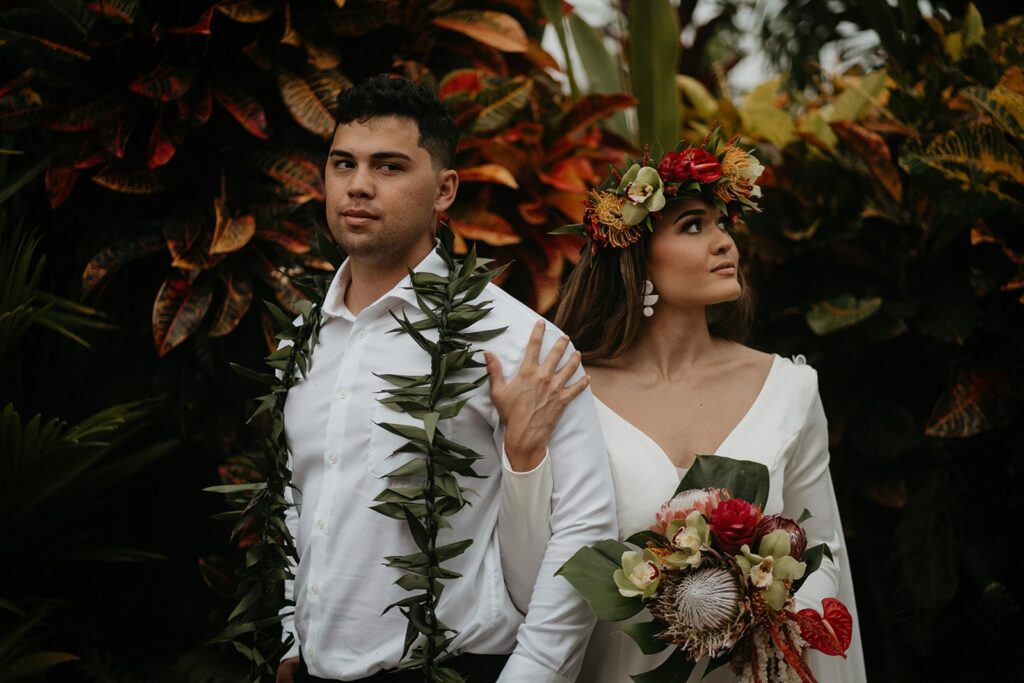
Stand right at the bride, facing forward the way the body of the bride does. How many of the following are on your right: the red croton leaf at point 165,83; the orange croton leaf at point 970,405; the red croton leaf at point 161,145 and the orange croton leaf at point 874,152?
2

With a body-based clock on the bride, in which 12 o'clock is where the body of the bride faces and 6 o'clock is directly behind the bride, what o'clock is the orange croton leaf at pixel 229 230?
The orange croton leaf is roughly at 3 o'clock from the bride.

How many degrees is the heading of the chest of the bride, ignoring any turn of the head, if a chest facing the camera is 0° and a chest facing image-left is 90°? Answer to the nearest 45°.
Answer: approximately 0°

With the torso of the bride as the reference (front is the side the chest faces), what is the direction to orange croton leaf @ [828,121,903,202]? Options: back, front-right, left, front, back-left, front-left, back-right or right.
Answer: back-left

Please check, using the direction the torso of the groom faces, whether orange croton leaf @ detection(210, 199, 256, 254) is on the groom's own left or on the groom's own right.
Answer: on the groom's own right

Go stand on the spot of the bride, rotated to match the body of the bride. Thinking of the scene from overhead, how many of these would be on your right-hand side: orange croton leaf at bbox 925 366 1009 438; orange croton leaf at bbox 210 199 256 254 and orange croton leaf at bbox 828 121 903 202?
1

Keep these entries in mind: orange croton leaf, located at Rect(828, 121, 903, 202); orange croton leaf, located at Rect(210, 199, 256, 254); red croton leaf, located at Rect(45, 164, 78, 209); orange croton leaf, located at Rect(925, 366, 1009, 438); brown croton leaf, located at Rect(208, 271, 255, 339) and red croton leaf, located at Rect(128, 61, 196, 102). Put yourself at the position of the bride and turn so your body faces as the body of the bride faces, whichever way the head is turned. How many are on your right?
4

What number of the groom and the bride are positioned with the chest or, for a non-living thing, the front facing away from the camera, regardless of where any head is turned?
0

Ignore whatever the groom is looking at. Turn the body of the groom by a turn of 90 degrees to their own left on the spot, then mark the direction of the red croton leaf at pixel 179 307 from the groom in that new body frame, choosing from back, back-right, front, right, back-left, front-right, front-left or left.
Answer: back

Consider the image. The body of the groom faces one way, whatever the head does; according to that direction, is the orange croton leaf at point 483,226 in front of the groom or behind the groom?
behind

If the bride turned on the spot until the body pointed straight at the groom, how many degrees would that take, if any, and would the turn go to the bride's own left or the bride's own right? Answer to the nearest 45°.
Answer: approximately 45° to the bride's own right

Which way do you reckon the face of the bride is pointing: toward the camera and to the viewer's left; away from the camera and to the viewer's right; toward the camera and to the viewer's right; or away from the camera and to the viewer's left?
toward the camera and to the viewer's right

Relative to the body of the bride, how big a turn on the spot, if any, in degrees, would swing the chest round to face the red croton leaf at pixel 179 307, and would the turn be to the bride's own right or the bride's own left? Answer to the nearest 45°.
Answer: approximately 90° to the bride's own right

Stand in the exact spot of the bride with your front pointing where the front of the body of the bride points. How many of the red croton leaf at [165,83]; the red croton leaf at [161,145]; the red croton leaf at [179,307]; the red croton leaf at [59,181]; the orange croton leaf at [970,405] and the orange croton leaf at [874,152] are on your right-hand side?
4

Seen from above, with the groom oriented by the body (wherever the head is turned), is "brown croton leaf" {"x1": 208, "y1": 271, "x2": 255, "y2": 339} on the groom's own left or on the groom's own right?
on the groom's own right
